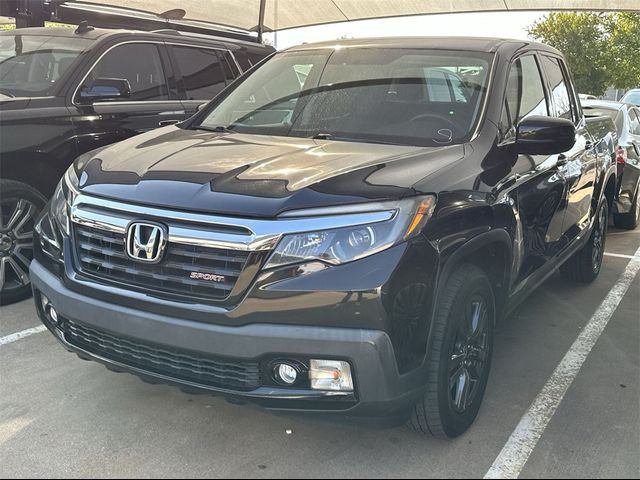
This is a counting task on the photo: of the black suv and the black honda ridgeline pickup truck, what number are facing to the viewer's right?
0

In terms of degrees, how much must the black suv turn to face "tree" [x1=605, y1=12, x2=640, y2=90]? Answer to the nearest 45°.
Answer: approximately 180°

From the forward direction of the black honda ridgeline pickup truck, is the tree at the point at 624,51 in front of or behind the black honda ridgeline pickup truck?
behind

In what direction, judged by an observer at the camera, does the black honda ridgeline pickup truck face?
facing the viewer and to the left of the viewer

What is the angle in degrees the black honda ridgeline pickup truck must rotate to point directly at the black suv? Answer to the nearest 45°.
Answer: approximately 90° to its right
